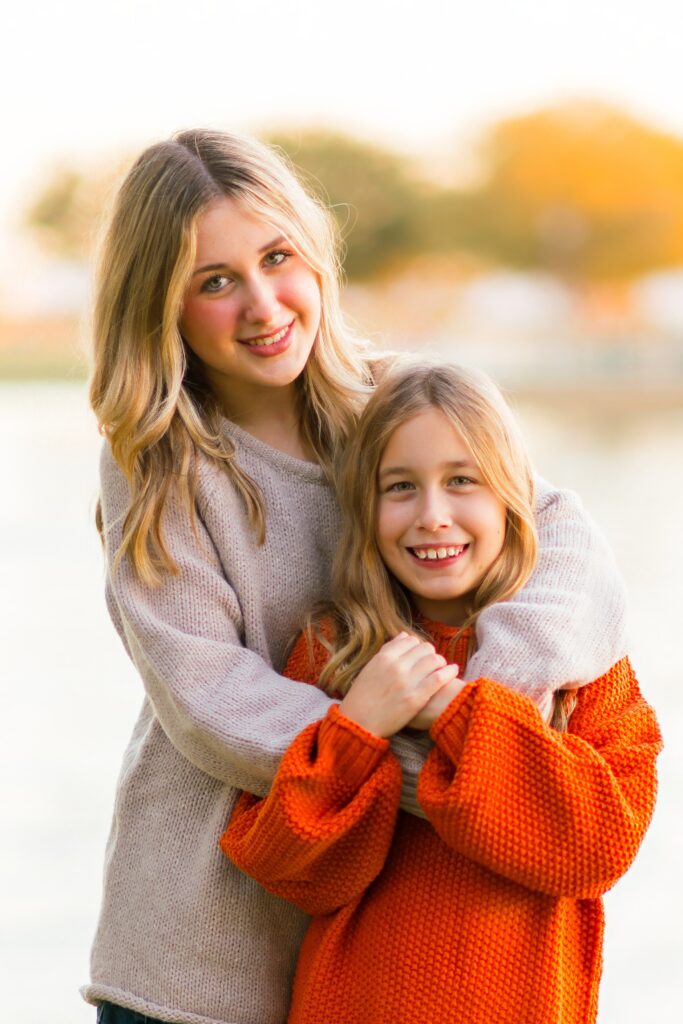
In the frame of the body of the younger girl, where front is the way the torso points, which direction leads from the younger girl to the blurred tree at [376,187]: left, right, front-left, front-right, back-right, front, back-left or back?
back

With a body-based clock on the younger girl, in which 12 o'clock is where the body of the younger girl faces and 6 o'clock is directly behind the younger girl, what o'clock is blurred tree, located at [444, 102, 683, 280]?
The blurred tree is roughly at 6 o'clock from the younger girl.

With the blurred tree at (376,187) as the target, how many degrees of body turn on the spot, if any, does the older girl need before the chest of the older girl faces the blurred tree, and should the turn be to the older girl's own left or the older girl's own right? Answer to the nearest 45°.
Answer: approximately 135° to the older girl's own left

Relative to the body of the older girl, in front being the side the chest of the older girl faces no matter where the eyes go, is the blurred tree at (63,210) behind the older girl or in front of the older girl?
behind

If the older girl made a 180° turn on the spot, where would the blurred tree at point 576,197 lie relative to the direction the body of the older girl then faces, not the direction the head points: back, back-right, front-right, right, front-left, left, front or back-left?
front-right
